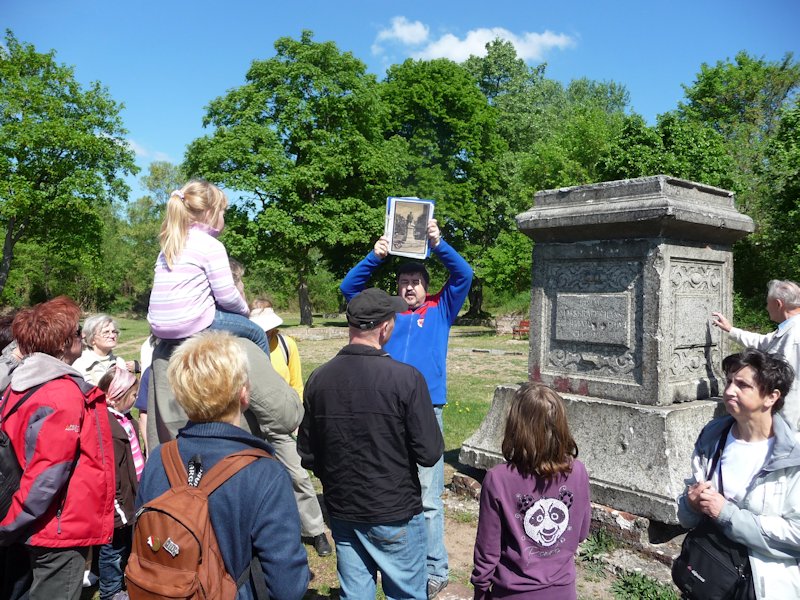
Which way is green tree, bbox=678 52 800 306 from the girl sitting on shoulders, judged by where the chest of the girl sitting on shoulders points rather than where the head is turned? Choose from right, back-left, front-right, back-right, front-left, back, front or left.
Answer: front

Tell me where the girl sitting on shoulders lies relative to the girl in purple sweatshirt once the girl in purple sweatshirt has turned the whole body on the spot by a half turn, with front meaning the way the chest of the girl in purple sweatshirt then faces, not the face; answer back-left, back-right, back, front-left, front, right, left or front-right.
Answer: right

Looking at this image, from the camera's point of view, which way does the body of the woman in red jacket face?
to the viewer's right

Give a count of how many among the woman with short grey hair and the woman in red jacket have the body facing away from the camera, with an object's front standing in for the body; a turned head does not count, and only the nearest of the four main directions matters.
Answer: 0

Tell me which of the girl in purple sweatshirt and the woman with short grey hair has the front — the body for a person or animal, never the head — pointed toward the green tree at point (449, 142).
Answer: the girl in purple sweatshirt

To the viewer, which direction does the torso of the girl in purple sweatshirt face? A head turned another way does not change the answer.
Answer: away from the camera

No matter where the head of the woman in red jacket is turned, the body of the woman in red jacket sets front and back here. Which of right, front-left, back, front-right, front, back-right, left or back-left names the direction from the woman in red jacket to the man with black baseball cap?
front-right

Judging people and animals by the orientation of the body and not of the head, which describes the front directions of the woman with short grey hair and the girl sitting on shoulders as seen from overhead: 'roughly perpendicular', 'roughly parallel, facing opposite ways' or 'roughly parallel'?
roughly perpendicular

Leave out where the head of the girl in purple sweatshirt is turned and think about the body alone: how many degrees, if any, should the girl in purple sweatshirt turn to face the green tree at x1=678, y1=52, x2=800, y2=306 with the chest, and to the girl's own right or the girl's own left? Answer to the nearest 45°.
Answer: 0° — they already face it

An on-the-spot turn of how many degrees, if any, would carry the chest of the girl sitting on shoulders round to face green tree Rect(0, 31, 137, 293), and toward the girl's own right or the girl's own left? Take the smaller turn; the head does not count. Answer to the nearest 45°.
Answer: approximately 45° to the girl's own left

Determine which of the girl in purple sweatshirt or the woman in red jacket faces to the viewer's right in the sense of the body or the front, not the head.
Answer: the woman in red jacket

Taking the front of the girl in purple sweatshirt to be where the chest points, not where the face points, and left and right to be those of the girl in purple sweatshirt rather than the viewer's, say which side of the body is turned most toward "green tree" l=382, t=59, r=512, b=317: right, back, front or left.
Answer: front

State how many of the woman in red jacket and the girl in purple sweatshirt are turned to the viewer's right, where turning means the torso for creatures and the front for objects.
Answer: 1

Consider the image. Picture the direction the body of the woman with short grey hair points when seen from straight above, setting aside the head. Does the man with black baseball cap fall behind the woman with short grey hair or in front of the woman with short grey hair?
in front

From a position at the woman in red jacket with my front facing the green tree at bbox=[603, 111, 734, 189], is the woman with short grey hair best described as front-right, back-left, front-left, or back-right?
front-left

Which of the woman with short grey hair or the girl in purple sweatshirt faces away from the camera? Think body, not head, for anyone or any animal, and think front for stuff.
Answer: the girl in purple sweatshirt

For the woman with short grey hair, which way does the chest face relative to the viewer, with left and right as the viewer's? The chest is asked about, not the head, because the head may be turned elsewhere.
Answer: facing the viewer and to the right of the viewer
